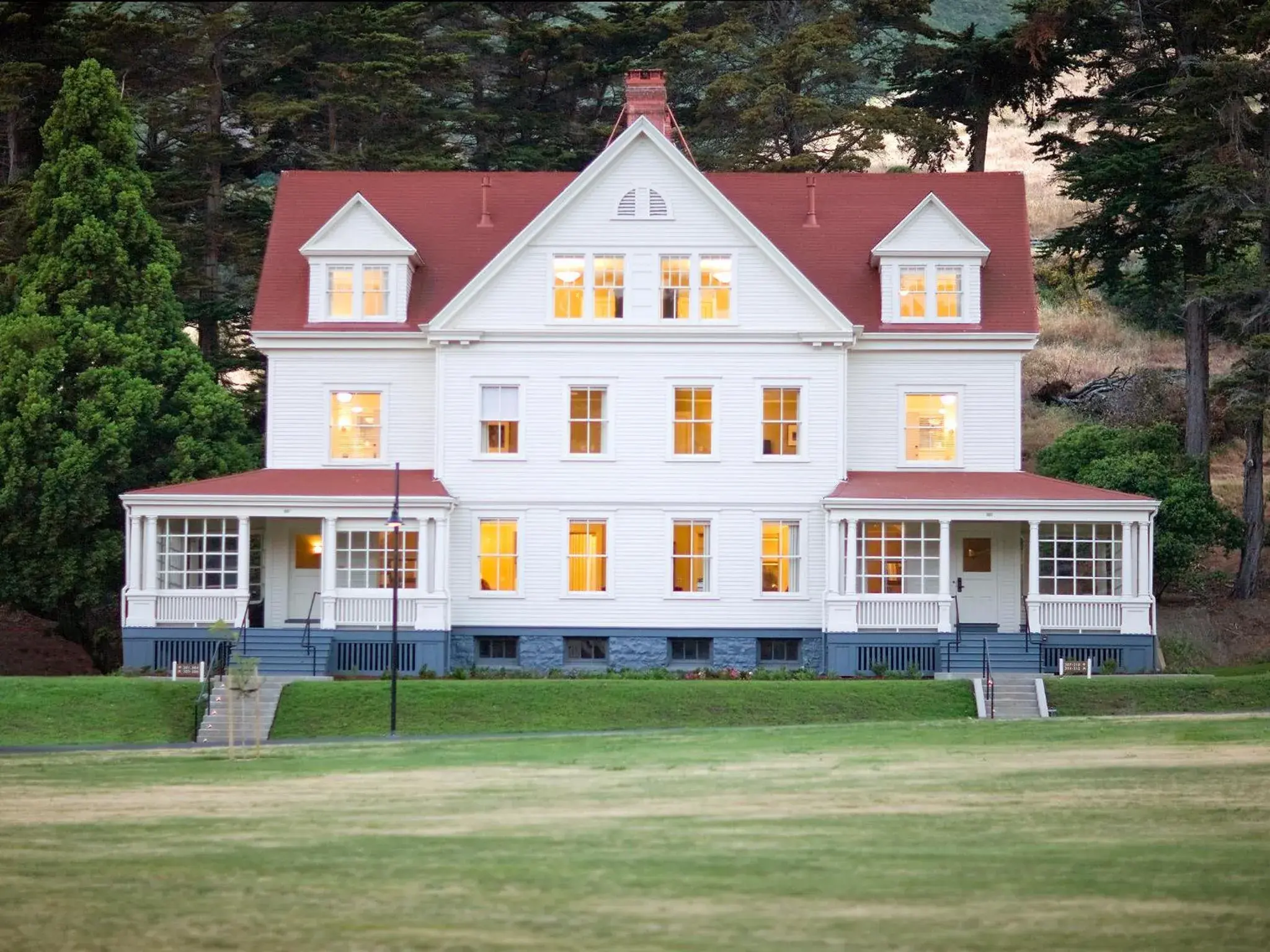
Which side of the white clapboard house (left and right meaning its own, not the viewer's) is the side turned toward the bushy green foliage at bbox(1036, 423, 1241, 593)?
left

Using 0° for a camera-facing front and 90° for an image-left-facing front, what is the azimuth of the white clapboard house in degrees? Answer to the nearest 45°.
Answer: approximately 0°

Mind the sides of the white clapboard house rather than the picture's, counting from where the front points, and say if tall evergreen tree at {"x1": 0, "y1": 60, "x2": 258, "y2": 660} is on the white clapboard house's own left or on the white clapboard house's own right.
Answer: on the white clapboard house's own right

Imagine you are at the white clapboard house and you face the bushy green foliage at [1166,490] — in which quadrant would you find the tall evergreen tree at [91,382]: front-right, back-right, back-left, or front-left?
back-left
